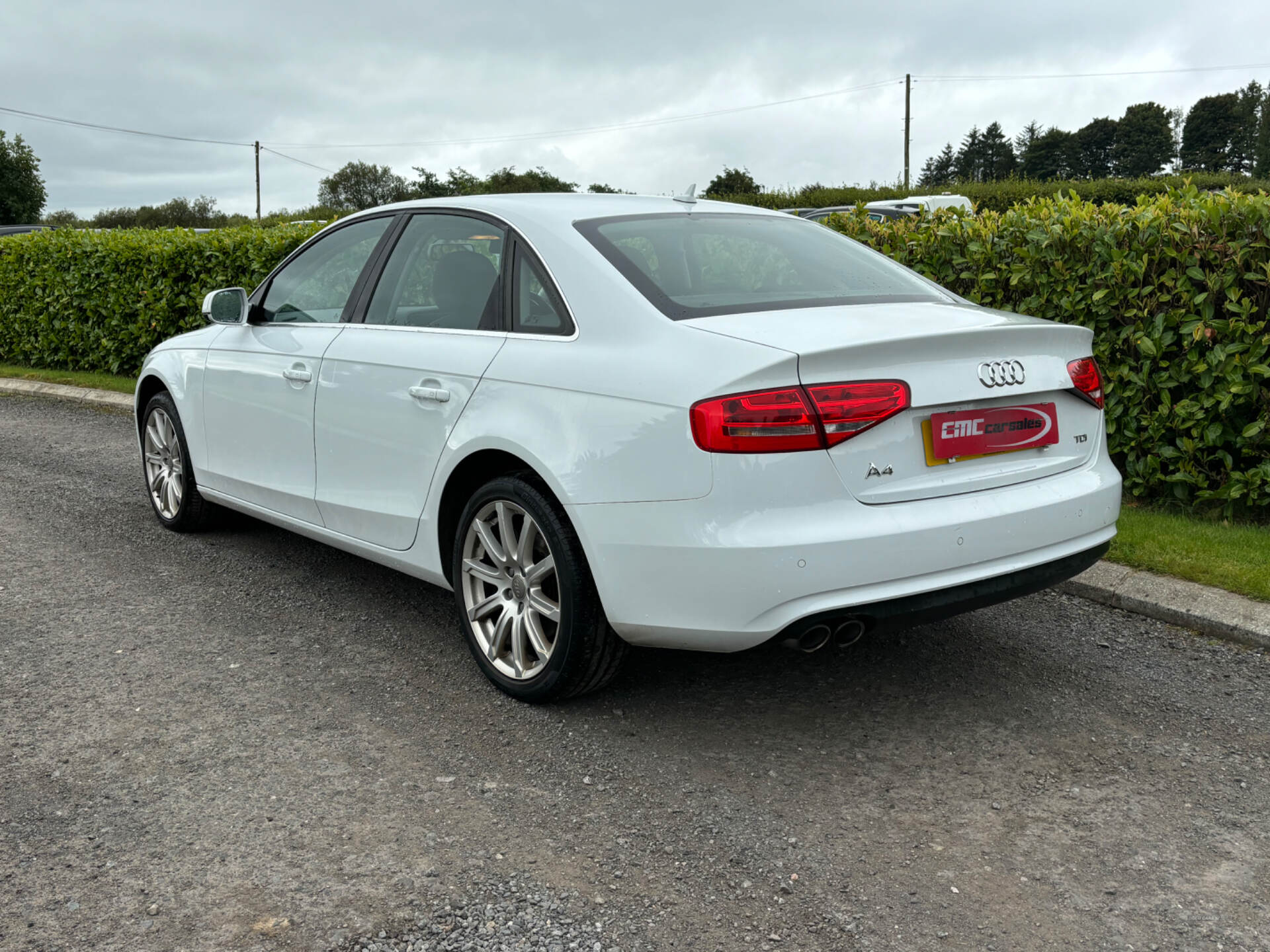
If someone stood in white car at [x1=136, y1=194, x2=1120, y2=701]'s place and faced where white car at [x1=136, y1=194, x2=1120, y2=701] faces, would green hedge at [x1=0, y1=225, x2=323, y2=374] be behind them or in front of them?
in front

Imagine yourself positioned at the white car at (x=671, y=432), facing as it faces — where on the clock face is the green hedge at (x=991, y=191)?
The green hedge is roughly at 2 o'clock from the white car.

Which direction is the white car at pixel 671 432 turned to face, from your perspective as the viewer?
facing away from the viewer and to the left of the viewer

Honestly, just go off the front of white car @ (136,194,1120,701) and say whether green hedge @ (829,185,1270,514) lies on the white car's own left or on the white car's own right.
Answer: on the white car's own right
